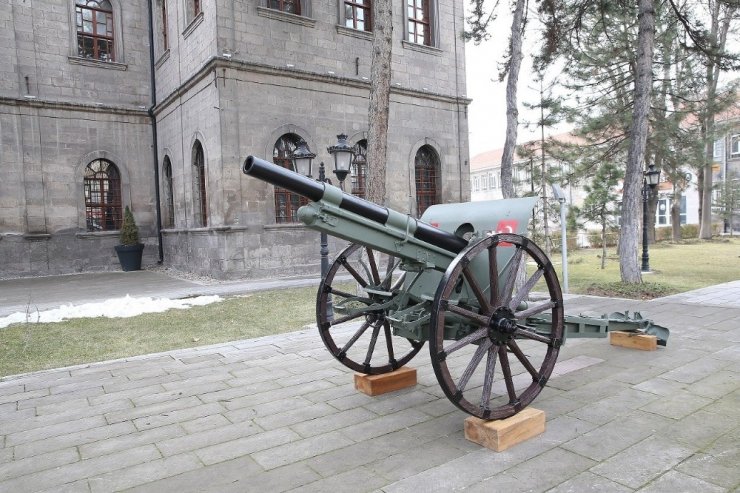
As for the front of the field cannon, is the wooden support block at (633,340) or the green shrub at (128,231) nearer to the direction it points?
the green shrub
